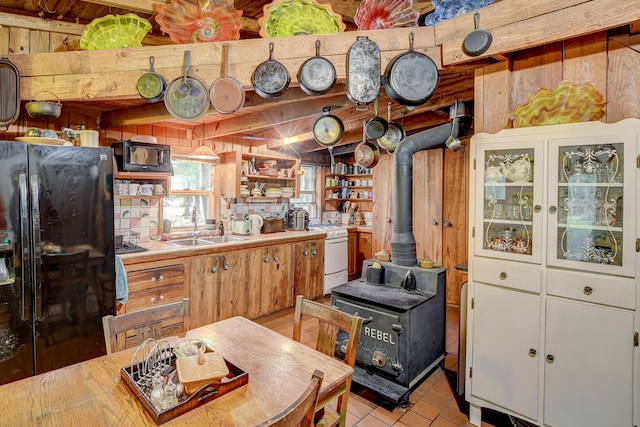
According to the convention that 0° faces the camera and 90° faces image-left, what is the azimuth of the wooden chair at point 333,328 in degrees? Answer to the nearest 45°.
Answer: approximately 45°

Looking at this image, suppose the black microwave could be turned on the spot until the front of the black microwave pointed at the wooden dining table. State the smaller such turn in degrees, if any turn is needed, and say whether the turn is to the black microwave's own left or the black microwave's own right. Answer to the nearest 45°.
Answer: approximately 45° to the black microwave's own right

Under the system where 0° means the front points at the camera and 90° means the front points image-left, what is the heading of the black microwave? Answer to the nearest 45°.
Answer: approximately 315°

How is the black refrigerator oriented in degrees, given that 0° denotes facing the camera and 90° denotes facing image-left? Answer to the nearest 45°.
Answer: approximately 315°

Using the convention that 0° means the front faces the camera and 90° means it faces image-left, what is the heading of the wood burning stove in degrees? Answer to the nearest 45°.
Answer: approximately 45°

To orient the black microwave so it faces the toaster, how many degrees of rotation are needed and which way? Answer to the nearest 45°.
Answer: approximately 45° to its left

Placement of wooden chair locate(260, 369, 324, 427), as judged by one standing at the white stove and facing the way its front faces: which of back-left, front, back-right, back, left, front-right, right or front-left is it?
front-right
